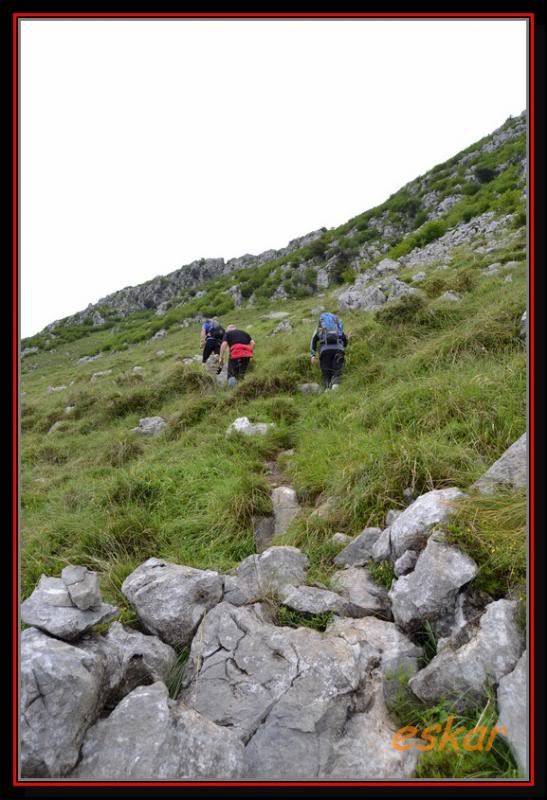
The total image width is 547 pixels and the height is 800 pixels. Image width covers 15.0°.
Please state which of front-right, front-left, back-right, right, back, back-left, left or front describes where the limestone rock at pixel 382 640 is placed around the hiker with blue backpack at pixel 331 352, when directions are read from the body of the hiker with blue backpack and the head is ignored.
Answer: back

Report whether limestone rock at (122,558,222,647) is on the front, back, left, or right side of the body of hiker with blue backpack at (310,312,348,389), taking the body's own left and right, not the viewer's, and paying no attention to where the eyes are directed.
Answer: back

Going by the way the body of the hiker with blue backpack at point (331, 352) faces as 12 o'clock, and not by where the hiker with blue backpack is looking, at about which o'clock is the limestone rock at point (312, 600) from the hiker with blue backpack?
The limestone rock is roughly at 6 o'clock from the hiker with blue backpack.

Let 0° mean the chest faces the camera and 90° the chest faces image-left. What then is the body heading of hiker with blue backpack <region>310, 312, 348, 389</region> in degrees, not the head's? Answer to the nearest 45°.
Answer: approximately 180°

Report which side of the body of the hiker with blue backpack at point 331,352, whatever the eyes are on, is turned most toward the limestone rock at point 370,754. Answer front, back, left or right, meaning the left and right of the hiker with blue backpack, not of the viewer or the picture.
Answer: back

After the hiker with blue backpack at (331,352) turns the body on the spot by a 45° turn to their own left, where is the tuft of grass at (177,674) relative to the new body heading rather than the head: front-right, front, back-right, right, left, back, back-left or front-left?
back-left

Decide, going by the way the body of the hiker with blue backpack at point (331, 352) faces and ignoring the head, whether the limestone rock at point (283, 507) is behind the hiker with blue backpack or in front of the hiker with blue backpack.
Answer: behind

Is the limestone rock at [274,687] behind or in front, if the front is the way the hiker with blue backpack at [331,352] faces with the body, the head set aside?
behind

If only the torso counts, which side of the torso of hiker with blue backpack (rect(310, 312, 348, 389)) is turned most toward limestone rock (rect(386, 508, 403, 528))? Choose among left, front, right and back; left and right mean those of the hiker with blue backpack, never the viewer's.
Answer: back

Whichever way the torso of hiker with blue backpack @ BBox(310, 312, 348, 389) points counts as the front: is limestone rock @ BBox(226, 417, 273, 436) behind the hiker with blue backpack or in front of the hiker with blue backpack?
behind

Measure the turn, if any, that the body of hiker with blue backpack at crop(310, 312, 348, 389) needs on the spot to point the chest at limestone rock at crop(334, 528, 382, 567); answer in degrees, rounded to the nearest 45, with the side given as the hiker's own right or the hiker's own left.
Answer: approximately 180°
